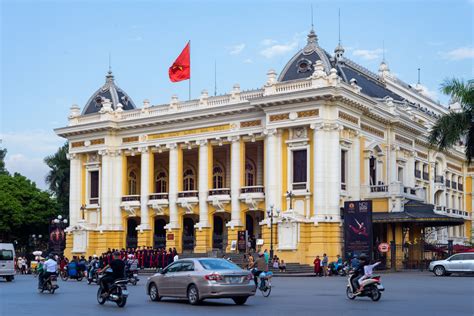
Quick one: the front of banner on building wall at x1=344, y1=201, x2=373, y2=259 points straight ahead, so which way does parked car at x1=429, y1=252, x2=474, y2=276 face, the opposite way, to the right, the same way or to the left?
to the right

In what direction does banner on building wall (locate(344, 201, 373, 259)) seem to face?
toward the camera

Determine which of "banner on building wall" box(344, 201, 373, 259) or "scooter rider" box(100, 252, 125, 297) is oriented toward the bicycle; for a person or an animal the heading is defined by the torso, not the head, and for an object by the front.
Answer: the banner on building wall

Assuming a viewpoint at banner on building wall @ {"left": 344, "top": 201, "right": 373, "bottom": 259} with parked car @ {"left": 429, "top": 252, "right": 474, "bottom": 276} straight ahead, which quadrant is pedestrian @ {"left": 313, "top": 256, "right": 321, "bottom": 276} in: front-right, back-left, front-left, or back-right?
back-right

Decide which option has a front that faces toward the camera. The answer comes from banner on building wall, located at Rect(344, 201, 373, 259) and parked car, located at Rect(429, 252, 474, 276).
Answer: the banner on building wall

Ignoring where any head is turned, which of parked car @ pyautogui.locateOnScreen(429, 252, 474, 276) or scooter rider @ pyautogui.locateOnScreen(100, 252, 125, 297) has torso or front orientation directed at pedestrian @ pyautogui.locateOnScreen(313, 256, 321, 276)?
the parked car

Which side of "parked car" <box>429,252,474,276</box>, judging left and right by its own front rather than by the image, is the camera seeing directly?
left

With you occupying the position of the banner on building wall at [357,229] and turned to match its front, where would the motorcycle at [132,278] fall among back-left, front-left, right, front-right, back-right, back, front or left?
front-right
